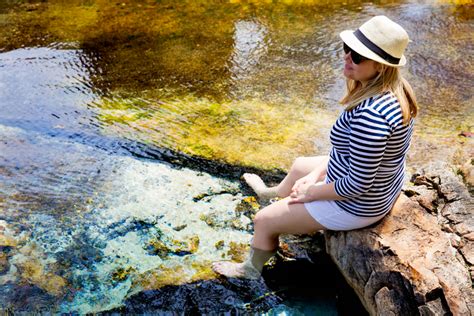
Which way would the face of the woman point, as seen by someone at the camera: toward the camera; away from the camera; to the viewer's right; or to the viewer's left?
to the viewer's left

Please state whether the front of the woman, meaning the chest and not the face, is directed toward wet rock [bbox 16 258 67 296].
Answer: yes

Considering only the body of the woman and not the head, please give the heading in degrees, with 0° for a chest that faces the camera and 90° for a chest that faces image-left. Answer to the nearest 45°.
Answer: approximately 90°
